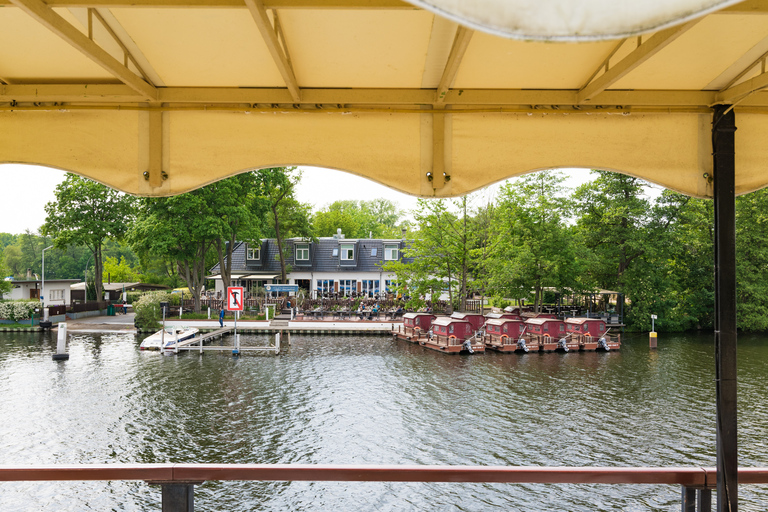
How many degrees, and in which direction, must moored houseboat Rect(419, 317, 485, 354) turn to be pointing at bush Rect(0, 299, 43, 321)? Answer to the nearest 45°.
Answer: approximately 45° to its left

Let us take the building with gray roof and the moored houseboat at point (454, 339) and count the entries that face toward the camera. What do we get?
1

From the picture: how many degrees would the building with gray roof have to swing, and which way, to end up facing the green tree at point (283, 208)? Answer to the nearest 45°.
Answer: approximately 45° to its right

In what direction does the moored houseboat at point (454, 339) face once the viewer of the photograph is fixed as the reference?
facing away from the viewer and to the left of the viewer

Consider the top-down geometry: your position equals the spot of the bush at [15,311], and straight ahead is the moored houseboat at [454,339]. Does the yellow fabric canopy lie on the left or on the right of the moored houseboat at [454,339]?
right

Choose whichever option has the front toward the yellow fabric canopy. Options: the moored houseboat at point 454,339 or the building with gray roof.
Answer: the building with gray roof

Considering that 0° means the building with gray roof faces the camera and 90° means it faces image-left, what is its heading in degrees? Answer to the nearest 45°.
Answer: approximately 0°

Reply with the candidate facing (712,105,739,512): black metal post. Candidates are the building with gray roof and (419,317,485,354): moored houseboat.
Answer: the building with gray roof
